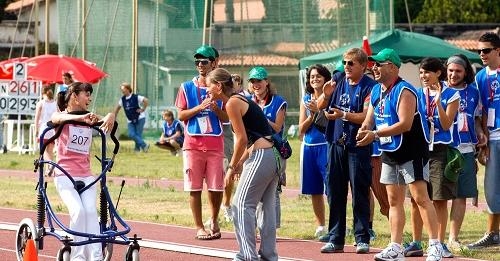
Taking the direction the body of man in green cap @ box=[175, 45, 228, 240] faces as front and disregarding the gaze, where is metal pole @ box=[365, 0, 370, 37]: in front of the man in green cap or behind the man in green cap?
behind

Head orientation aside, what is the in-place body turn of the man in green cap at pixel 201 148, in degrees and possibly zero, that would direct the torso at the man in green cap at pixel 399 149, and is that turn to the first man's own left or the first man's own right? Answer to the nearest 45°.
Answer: approximately 45° to the first man's own left

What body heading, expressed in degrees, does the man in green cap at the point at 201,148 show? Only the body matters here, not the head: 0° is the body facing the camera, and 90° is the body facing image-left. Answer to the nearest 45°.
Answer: approximately 0°

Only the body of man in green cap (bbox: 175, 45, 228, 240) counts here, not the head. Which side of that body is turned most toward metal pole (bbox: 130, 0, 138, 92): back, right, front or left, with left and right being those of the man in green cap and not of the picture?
back

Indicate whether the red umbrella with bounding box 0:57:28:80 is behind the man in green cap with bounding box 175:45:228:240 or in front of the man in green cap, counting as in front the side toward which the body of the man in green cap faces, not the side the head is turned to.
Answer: behind

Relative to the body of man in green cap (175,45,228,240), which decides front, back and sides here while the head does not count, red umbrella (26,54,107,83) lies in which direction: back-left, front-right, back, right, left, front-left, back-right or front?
back
